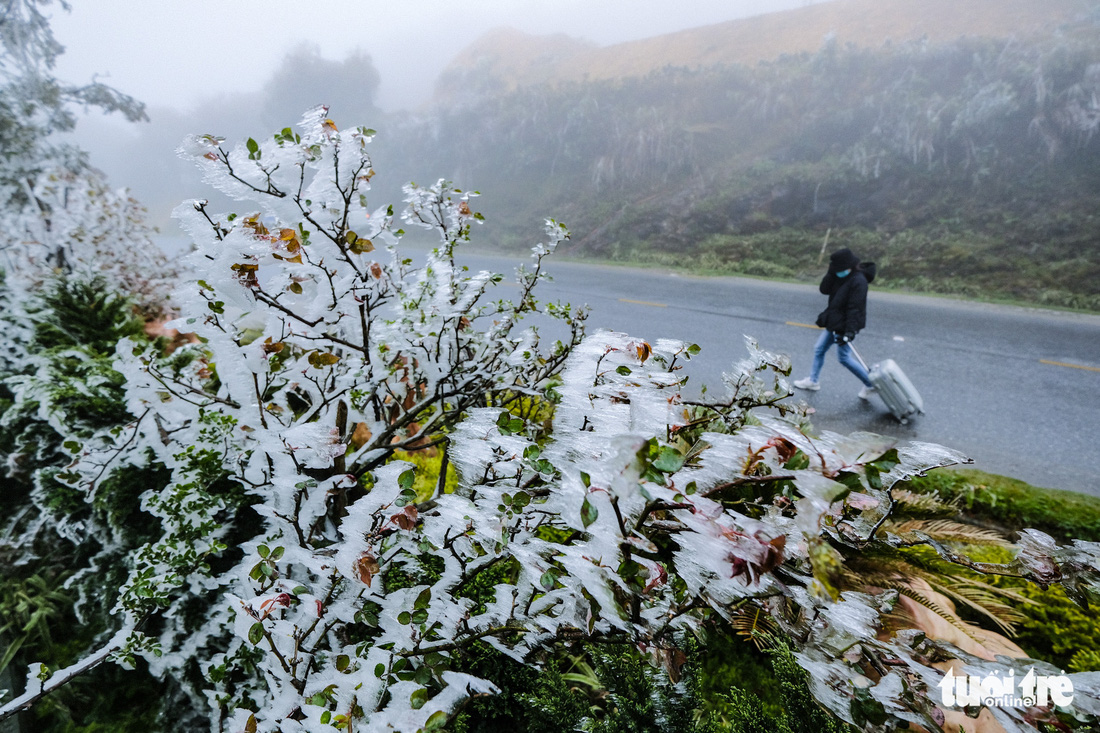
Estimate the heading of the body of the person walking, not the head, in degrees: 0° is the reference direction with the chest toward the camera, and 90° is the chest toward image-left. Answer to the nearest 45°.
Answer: approximately 45°

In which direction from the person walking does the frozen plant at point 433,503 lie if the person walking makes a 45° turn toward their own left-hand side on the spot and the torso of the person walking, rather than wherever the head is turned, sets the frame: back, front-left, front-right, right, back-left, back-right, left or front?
front

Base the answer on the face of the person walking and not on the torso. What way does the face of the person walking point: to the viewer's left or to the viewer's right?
to the viewer's left
